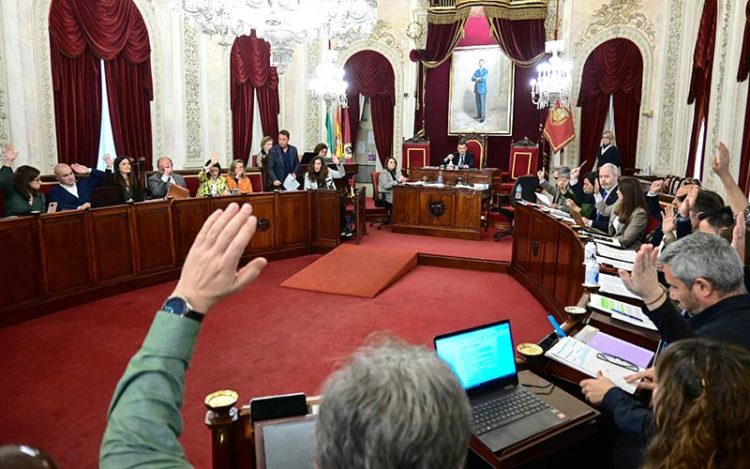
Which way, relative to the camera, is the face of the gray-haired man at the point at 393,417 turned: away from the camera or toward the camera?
away from the camera

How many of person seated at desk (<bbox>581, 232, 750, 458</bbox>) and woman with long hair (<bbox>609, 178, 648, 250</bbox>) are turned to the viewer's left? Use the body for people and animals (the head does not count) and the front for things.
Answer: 2

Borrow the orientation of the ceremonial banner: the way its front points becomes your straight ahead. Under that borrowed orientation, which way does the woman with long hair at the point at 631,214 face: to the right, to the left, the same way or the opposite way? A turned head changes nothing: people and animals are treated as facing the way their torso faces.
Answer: to the right

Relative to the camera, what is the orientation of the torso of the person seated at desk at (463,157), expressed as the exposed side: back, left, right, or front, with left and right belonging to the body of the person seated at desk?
front

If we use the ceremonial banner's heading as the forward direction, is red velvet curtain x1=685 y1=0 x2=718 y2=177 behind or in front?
in front

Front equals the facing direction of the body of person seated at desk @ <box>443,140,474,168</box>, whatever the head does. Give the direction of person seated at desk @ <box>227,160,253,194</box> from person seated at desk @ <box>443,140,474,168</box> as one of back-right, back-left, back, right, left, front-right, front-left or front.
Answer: front-right

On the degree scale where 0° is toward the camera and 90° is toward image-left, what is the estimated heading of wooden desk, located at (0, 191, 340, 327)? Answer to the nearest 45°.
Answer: approximately 315°

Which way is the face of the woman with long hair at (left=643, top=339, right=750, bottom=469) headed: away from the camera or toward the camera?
away from the camera

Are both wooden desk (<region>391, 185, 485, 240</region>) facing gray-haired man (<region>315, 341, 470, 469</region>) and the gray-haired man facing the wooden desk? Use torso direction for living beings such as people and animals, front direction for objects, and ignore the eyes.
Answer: yes

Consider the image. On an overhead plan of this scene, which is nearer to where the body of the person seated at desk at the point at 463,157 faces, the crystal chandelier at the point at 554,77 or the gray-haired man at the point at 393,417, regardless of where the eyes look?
the gray-haired man

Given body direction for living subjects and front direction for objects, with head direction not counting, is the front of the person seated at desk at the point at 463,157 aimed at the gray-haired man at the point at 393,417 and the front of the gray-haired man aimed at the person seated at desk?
yes

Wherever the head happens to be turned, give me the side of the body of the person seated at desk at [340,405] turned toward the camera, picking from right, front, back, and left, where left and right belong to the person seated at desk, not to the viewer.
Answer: back

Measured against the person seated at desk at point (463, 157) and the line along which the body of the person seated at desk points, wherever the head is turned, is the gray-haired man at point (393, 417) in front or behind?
in front

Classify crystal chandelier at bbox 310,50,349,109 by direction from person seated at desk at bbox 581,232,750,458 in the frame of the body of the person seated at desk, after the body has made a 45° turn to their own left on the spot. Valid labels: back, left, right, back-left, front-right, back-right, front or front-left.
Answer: right

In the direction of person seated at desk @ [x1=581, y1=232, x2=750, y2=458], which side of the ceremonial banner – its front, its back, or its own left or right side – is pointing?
front

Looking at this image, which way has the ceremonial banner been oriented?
toward the camera

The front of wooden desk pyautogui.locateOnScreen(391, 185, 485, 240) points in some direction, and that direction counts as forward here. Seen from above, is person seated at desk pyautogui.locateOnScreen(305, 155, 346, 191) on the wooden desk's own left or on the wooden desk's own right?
on the wooden desk's own right
